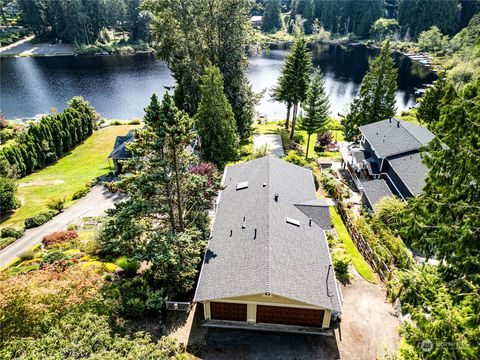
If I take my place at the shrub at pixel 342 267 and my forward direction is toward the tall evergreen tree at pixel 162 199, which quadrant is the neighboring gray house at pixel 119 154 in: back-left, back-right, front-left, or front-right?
front-right

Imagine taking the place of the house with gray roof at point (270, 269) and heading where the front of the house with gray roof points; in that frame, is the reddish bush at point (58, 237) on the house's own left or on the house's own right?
on the house's own right

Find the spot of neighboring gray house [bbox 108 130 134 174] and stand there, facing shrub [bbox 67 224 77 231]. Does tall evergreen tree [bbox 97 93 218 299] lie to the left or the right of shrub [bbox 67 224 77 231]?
left

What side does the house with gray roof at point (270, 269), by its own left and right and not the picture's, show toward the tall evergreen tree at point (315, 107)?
back

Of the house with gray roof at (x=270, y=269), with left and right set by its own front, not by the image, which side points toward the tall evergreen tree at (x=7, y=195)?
right

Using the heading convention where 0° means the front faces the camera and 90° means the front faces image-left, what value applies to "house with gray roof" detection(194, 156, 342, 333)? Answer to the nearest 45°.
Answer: approximately 0°

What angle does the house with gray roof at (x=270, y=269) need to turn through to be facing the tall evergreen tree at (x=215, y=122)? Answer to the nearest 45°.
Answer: approximately 180°

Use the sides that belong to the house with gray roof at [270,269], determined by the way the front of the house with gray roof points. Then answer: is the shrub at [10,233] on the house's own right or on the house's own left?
on the house's own right

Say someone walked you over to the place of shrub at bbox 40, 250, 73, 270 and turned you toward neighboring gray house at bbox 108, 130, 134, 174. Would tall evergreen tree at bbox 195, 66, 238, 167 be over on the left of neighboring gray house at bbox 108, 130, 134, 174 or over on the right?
right

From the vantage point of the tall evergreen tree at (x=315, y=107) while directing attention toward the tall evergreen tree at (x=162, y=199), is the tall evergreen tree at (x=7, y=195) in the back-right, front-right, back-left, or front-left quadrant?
front-right

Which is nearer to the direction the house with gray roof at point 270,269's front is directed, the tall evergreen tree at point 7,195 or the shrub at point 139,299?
the shrub

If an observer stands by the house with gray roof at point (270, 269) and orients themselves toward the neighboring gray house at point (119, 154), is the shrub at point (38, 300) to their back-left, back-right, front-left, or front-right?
front-left

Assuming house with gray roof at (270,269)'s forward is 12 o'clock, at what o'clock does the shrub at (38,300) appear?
The shrub is roughly at 2 o'clock from the house with gray roof.

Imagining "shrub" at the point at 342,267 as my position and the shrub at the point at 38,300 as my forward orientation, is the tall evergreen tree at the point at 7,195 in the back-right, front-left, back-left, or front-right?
front-right
